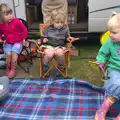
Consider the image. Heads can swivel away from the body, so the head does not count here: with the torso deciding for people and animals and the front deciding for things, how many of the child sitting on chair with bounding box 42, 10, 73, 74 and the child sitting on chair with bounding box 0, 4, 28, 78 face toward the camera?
2

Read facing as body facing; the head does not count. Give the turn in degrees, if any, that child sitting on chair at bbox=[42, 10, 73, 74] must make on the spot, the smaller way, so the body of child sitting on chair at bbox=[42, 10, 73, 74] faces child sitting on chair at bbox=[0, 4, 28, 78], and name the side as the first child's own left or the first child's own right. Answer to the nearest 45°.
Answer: approximately 90° to the first child's own right

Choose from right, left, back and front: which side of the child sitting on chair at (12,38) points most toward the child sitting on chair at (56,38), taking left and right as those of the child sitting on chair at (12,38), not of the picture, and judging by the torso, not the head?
left

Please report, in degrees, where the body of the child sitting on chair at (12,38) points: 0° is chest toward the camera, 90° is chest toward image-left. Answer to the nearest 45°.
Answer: approximately 0°

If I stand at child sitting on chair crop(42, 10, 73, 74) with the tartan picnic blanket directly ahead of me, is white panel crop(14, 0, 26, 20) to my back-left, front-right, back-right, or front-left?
back-right

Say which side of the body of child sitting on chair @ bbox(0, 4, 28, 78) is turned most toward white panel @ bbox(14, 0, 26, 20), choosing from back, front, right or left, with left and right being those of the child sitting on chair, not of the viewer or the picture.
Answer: back

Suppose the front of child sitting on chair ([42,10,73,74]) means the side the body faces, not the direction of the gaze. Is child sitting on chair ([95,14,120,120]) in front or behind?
in front
